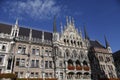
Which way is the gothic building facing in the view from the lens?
facing the viewer and to the right of the viewer
